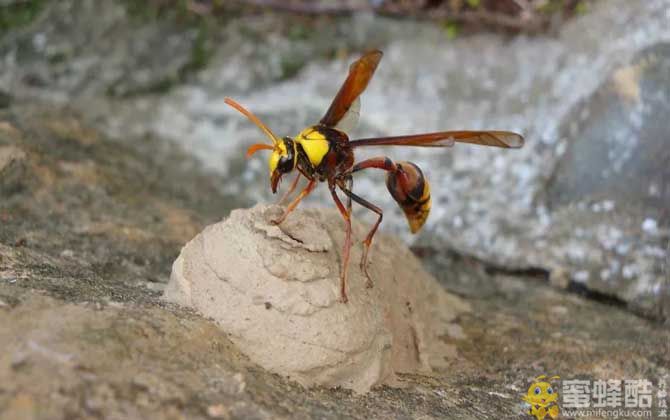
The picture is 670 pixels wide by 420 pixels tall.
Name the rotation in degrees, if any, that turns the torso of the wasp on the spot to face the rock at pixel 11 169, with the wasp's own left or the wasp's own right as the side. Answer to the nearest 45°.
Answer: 0° — it already faces it

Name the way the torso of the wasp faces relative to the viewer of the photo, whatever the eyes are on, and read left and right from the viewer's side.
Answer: facing to the left of the viewer
